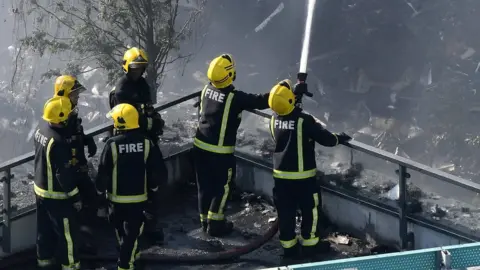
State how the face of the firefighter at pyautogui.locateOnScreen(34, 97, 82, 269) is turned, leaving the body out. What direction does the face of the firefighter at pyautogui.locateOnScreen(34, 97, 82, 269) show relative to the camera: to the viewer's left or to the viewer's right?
to the viewer's right

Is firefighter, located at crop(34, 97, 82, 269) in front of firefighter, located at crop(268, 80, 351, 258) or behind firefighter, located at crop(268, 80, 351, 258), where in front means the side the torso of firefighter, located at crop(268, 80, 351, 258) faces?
behind

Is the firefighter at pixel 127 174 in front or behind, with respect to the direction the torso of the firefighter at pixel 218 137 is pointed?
behind

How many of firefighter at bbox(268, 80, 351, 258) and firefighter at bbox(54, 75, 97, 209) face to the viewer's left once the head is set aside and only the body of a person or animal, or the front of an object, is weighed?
0

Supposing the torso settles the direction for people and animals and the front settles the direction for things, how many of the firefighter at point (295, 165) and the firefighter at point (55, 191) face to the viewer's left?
0

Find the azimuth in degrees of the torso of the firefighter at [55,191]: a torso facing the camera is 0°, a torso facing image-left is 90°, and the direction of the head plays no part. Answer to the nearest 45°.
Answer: approximately 225°

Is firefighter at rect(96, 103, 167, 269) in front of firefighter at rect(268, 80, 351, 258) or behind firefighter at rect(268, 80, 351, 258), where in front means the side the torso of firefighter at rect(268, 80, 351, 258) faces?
behind

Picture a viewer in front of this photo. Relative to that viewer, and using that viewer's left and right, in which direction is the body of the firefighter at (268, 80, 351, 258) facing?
facing away from the viewer and to the right of the viewer

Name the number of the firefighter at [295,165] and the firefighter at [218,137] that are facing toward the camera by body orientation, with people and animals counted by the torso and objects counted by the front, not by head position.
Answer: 0
